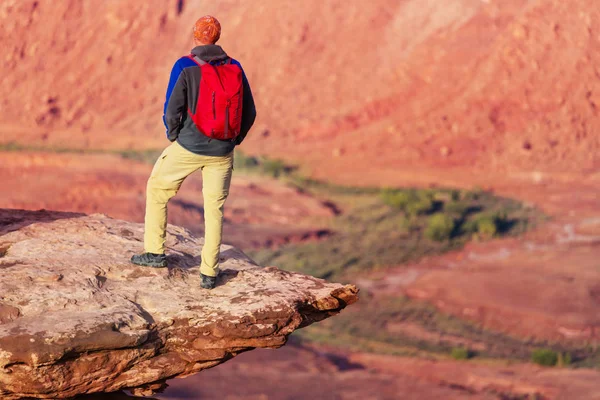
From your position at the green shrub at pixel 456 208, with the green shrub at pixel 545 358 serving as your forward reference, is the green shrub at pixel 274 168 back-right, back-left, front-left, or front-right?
back-right

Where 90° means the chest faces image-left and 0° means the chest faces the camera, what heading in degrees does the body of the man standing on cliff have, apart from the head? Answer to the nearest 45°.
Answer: approximately 135°

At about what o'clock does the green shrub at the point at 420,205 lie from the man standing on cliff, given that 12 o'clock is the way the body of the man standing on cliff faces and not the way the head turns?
The green shrub is roughly at 2 o'clock from the man standing on cliff.

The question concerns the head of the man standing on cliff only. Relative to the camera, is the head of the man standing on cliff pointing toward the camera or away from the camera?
away from the camera

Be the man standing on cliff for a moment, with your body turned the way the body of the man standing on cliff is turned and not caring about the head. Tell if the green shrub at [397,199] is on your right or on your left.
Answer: on your right

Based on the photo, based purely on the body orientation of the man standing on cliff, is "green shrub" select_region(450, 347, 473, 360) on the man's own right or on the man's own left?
on the man's own right

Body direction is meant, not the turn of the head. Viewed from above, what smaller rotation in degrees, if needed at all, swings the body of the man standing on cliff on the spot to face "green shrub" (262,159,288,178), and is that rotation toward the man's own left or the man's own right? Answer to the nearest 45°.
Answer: approximately 45° to the man's own right

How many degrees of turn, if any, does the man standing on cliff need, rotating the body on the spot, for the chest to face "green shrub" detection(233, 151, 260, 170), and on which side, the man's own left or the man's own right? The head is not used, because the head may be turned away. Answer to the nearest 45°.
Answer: approximately 45° to the man's own right

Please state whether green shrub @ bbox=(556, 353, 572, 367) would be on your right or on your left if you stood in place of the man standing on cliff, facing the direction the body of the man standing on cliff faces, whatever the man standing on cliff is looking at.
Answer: on your right
